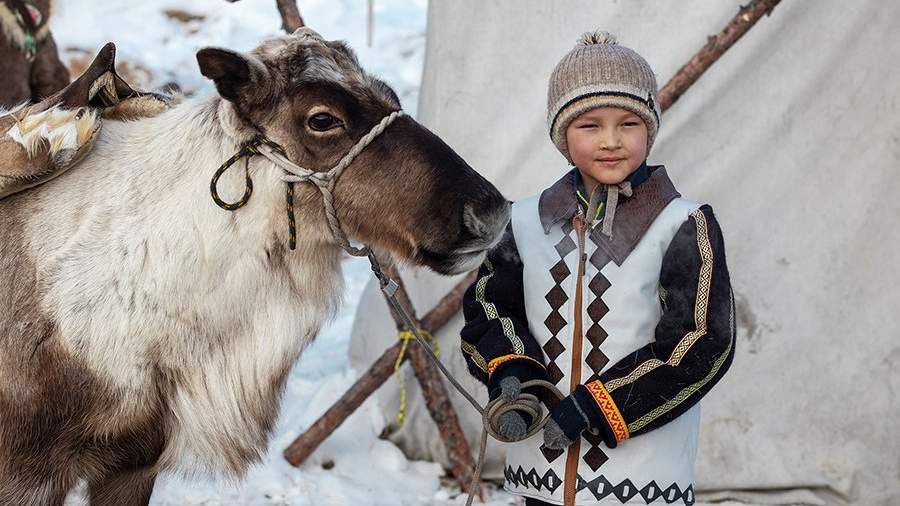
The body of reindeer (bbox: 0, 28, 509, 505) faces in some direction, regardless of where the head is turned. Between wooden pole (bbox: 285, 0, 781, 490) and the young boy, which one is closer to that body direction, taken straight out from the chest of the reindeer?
the young boy

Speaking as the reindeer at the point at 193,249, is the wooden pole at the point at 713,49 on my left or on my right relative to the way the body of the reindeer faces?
on my left

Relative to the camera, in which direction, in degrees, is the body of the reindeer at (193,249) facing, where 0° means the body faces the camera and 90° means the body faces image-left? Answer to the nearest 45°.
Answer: approximately 270°

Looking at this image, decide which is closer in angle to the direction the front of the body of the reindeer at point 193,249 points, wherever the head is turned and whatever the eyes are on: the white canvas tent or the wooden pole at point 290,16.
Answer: the white canvas tent

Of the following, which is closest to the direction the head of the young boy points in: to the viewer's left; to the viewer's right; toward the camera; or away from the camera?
toward the camera

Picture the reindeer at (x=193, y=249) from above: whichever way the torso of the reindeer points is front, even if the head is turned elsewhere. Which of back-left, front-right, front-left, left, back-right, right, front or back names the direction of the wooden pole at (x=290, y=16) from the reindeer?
left

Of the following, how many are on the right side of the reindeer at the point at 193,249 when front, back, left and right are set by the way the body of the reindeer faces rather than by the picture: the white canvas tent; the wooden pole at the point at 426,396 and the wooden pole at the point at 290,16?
0

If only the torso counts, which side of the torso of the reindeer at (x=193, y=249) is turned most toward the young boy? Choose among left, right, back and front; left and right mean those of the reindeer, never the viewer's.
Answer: front

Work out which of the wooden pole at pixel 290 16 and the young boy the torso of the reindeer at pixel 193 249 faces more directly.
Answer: the young boy
